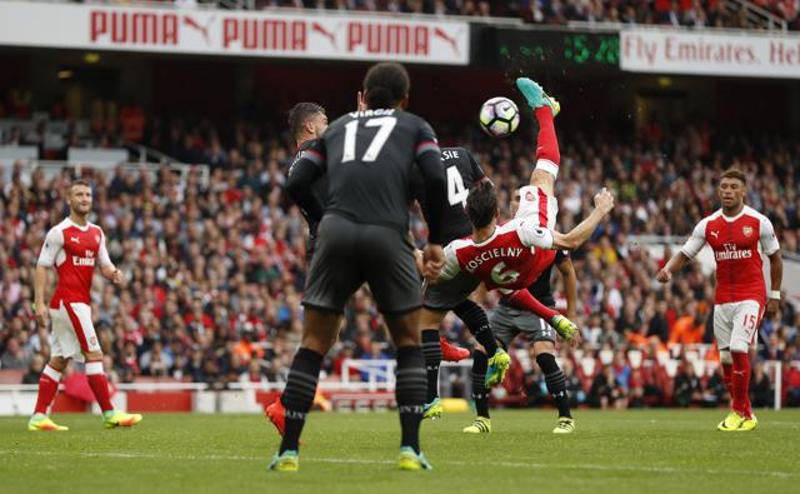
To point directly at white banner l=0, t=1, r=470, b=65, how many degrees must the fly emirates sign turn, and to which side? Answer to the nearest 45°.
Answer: approximately 45° to its right

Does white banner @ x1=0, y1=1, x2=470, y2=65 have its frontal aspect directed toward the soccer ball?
yes

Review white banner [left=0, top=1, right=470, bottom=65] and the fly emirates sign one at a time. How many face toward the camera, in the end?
2

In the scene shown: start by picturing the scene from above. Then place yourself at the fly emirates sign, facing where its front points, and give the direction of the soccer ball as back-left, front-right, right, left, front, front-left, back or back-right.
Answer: front

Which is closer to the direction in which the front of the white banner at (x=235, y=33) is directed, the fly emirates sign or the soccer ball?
the soccer ball

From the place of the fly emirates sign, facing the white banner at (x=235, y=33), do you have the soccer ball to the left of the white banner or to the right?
left

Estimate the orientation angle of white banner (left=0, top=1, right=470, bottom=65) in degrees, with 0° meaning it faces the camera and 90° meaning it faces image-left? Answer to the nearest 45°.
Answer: approximately 0°

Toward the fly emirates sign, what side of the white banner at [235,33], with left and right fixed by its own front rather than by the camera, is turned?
left

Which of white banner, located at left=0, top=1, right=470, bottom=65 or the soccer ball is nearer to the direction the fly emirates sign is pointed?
the soccer ball

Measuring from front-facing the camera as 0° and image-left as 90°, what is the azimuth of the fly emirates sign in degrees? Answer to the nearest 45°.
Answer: approximately 0°
